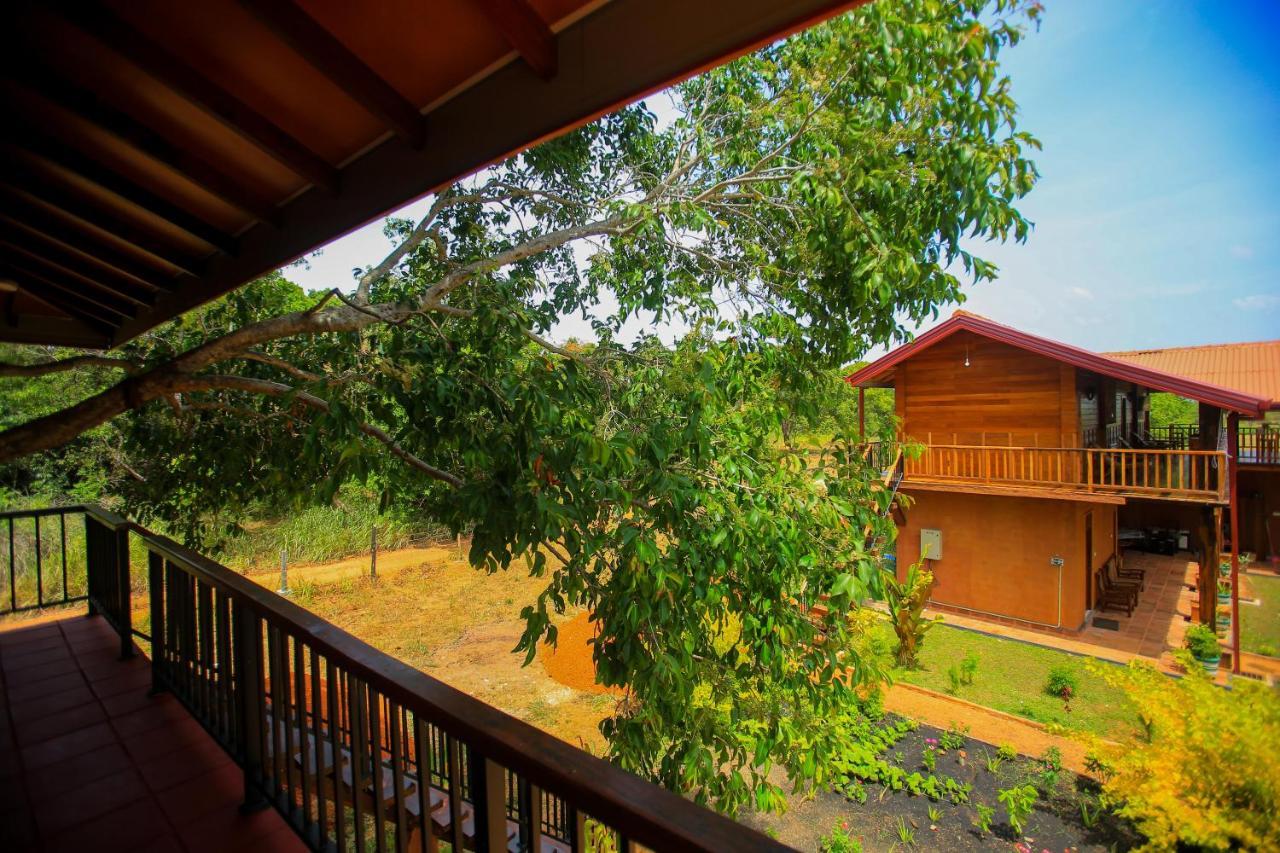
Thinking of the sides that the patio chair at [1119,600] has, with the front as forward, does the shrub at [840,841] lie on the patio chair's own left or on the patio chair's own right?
on the patio chair's own right

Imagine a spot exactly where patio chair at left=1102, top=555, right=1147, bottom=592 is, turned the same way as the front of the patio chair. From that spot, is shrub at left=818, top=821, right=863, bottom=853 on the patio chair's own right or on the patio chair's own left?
on the patio chair's own right

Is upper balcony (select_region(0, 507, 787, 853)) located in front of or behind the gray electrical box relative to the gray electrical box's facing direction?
in front

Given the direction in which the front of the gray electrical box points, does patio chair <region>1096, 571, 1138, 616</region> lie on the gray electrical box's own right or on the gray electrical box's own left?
on the gray electrical box's own left

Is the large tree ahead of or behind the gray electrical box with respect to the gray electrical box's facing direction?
ahead

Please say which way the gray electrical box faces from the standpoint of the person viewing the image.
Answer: facing the viewer

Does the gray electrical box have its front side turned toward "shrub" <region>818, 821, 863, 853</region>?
yes

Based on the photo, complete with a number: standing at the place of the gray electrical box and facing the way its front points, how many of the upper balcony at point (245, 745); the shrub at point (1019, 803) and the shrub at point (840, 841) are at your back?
0

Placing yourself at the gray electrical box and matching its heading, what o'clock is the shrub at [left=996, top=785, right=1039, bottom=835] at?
The shrub is roughly at 12 o'clock from the gray electrical box.

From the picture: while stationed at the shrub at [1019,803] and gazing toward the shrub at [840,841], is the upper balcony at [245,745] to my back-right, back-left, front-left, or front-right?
front-left
